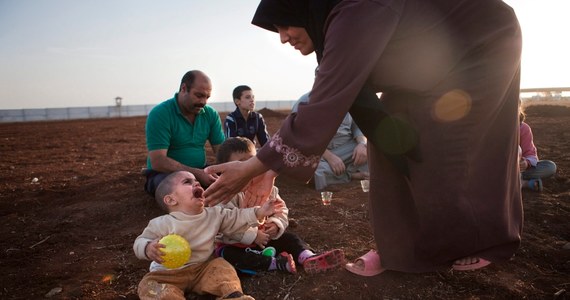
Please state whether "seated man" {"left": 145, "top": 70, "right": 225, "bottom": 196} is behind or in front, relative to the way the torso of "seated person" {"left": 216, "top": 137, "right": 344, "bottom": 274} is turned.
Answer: behind

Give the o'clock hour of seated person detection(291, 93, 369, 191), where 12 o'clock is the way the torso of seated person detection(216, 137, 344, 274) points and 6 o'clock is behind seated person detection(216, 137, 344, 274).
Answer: seated person detection(291, 93, 369, 191) is roughly at 8 o'clock from seated person detection(216, 137, 344, 274).

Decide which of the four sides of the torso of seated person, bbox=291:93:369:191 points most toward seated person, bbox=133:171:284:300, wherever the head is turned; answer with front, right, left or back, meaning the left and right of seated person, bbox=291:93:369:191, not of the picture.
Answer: front

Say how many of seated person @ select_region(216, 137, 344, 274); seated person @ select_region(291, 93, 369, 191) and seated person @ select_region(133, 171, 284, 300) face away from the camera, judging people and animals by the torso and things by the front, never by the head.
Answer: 0

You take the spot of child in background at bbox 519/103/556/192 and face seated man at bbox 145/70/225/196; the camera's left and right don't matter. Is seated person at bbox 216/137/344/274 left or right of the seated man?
left

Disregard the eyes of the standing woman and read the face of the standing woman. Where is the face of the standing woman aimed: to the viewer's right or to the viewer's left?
to the viewer's left

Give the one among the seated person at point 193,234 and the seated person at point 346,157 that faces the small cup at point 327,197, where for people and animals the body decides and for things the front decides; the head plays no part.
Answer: the seated person at point 346,157

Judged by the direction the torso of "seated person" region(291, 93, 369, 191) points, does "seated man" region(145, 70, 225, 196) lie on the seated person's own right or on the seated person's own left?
on the seated person's own right

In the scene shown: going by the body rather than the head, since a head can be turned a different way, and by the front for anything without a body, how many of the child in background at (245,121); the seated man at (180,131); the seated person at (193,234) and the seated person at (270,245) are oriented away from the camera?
0

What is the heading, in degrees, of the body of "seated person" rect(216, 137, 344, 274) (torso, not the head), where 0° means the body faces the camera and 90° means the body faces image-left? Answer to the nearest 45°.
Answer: approximately 315°

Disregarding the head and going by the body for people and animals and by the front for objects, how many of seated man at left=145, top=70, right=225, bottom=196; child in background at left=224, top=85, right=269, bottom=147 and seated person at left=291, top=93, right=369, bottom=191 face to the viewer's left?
0

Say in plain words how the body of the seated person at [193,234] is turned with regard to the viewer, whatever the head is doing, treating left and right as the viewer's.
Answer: facing the viewer and to the right of the viewer

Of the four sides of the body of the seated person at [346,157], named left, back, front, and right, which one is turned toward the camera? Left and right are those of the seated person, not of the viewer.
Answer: front

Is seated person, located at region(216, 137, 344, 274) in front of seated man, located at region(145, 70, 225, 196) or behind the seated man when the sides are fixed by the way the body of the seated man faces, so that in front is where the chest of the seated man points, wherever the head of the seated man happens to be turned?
in front
